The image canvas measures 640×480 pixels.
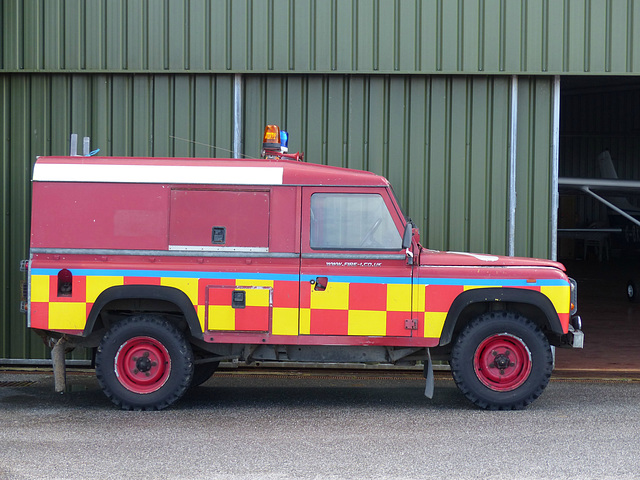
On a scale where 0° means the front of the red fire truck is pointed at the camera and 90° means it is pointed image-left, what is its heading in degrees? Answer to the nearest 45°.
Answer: approximately 270°
